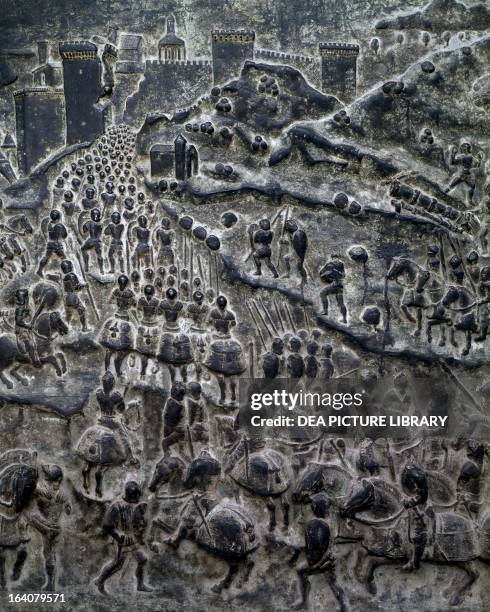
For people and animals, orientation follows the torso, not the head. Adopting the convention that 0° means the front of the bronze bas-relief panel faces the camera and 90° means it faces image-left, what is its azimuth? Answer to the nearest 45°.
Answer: approximately 0°
